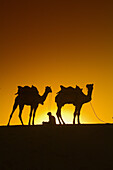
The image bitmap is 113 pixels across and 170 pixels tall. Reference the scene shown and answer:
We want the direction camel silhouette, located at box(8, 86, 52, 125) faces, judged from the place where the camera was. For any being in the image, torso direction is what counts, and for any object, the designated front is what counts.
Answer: facing to the right of the viewer

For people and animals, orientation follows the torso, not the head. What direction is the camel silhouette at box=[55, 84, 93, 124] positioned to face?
to the viewer's right

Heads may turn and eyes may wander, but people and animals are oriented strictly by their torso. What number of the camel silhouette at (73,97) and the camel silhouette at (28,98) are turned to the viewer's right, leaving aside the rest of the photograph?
2

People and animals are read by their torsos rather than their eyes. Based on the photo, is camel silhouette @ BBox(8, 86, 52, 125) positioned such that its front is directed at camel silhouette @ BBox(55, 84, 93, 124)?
yes

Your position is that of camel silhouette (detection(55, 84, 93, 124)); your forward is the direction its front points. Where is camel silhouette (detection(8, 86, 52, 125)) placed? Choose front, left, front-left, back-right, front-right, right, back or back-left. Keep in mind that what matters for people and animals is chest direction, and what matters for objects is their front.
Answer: back
